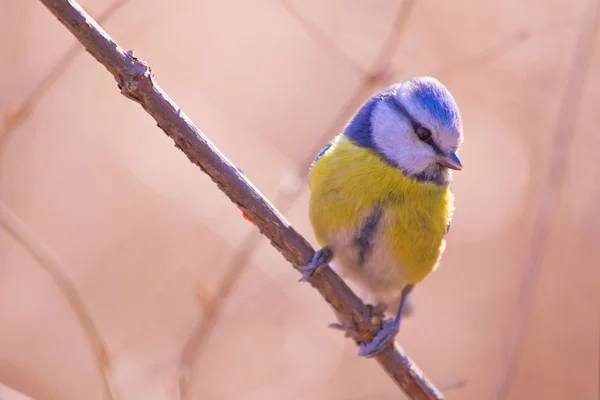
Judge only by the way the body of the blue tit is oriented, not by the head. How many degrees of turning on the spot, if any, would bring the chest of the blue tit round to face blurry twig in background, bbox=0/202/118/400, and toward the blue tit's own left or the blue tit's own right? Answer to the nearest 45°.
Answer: approximately 90° to the blue tit's own right

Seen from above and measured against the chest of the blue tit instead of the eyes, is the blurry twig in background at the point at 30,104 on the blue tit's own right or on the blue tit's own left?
on the blue tit's own right

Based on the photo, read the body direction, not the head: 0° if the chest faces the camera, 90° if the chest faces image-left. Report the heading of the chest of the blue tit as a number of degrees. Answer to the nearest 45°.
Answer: approximately 315°
